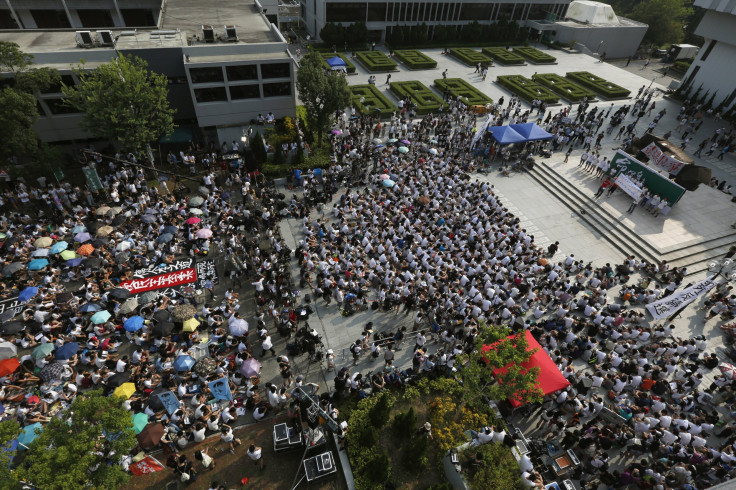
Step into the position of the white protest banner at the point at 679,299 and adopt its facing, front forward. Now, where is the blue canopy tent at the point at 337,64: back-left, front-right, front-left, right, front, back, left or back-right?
back-right

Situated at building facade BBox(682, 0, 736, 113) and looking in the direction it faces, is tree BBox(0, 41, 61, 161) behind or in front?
in front

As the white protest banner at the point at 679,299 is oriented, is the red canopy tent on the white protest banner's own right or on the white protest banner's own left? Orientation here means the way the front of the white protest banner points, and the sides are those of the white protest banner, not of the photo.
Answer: on the white protest banner's own right

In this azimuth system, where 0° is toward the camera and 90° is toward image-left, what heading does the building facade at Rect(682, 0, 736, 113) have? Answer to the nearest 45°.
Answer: approximately 45°

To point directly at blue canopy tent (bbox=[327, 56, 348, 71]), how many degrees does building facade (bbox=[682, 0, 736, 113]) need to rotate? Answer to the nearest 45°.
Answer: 0° — it already faces it

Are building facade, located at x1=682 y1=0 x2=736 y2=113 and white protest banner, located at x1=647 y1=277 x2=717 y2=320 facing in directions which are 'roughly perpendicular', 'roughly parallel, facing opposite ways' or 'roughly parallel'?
roughly perpendicular

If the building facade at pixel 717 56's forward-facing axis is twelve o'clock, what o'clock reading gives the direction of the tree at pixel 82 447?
The tree is roughly at 11 o'clock from the building facade.

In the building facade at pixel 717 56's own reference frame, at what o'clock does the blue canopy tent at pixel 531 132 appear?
The blue canopy tent is roughly at 11 o'clock from the building facade.

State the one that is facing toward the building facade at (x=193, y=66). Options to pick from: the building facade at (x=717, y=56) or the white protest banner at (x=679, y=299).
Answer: the building facade at (x=717, y=56)

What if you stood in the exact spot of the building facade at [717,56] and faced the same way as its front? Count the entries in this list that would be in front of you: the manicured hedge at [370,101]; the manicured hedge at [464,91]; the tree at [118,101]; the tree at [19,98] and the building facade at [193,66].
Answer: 5

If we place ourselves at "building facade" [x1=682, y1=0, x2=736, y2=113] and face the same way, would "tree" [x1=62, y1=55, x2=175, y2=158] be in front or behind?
in front

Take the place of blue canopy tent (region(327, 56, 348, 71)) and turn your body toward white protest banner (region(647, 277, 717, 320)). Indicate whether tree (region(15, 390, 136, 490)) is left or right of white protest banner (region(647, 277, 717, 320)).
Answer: right

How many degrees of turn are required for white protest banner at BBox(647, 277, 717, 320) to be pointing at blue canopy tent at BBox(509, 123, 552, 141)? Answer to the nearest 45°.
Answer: approximately 180°

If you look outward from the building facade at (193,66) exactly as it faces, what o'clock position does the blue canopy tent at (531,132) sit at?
The blue canopy tent is roughly at 10 o'clock from the building facade.

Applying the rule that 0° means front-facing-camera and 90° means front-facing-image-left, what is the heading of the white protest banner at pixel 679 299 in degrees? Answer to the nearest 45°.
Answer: approximately 315°

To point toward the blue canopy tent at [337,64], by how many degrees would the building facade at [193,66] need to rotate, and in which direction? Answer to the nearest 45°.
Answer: approximately 135° to its left
